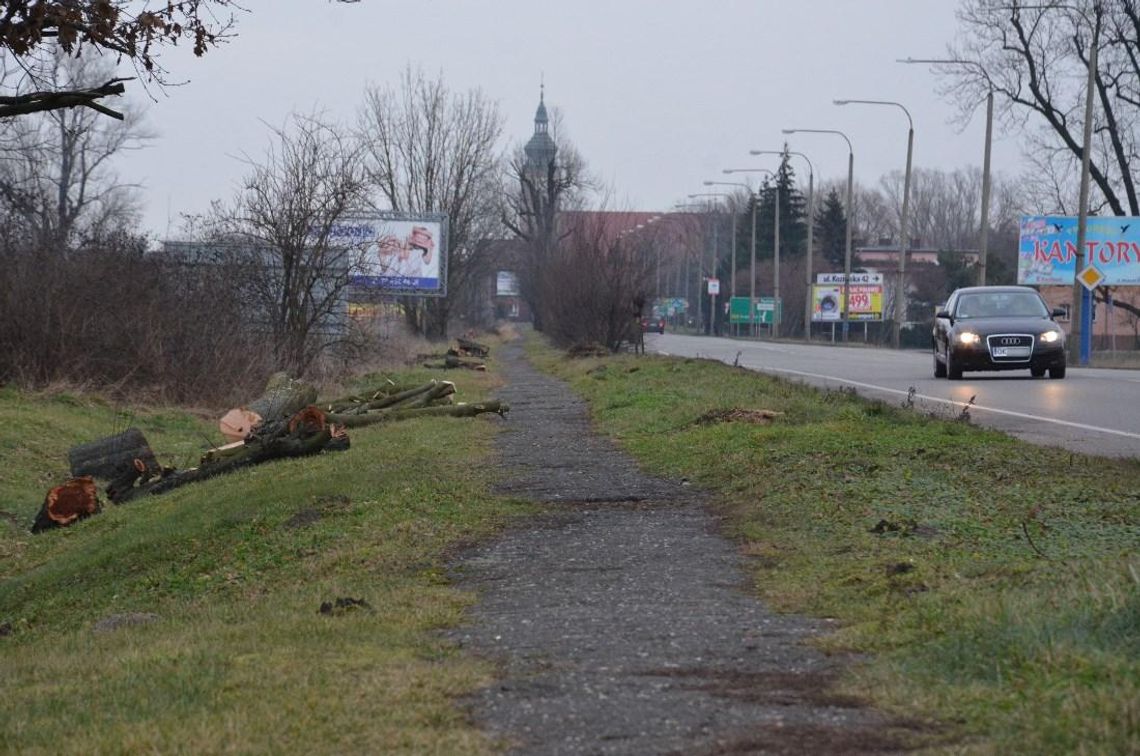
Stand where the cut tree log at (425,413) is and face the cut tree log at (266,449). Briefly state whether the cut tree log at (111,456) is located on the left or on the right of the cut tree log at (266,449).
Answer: right

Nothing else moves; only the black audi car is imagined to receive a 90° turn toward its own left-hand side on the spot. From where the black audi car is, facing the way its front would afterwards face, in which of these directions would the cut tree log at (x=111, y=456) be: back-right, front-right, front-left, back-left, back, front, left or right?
back-right

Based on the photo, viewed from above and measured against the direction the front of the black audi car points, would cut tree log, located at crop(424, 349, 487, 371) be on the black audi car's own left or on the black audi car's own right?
on the black audi car's own right

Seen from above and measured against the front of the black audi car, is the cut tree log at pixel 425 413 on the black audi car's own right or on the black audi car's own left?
on the black audi car's own right

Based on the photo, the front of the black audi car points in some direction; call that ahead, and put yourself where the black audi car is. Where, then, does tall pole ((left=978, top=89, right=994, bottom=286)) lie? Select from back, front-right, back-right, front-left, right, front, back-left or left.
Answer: back

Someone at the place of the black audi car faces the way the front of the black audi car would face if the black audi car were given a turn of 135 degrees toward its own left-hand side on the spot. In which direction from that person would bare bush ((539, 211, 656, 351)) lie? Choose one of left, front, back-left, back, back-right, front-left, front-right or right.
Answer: left

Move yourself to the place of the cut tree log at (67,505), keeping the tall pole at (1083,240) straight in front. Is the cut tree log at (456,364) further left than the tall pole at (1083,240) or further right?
left

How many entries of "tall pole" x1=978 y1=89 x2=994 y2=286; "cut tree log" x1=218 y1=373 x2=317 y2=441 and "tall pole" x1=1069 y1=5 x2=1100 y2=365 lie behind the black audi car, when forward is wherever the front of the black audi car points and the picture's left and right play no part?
2

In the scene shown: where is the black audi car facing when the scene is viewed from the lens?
facing the viewer

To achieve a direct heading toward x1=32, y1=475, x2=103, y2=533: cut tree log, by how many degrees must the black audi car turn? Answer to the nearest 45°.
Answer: approximately 45° to its right
